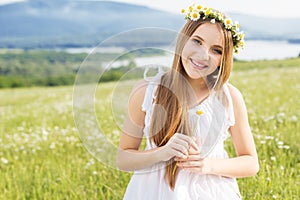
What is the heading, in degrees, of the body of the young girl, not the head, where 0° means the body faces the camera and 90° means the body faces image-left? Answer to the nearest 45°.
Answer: approximately 0°
